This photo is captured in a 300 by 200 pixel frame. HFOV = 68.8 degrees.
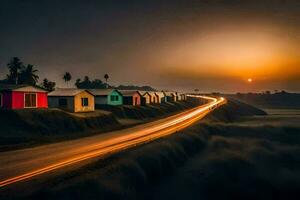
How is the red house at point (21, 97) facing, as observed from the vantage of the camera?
facing the viewer and to the right of the viewer
